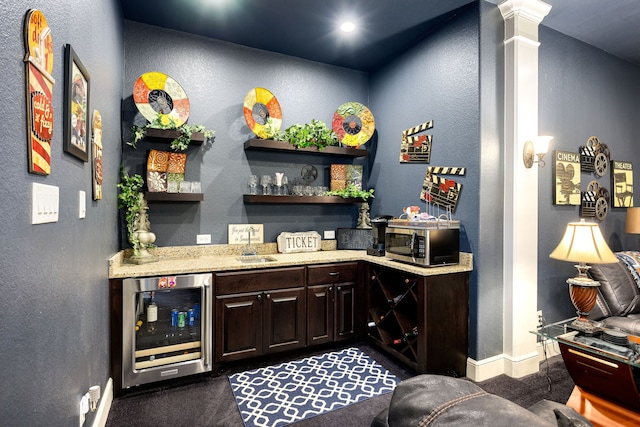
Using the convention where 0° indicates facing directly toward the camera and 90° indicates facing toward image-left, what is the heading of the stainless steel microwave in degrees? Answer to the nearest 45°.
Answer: approximately 45°

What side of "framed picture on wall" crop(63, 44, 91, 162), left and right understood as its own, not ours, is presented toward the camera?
right

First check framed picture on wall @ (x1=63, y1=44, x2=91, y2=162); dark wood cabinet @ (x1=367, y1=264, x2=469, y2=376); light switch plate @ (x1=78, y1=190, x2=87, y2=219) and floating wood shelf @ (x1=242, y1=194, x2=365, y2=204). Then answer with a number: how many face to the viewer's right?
2

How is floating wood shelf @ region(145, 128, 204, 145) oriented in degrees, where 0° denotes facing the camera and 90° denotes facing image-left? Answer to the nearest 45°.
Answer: approximately 0°

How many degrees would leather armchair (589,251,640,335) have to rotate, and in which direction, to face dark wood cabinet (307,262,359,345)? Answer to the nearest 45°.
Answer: approximately 90° to its right

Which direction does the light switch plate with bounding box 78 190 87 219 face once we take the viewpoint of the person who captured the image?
facing to the right of the viewer
